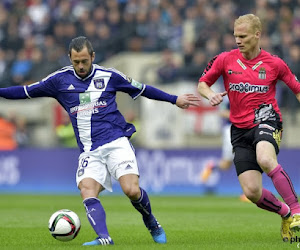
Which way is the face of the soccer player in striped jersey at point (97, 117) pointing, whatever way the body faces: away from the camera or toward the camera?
toward the camera

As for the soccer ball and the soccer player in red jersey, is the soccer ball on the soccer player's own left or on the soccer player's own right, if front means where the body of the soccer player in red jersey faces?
on the soccer player's own right

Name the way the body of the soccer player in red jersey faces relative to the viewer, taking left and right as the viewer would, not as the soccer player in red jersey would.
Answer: facing the viewer

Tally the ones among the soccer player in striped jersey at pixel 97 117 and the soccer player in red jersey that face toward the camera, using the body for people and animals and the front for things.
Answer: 2

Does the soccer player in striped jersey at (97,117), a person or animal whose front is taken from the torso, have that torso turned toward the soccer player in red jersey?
no

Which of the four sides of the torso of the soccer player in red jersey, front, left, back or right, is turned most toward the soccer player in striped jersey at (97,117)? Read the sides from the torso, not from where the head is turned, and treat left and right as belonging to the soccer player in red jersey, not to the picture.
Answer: right

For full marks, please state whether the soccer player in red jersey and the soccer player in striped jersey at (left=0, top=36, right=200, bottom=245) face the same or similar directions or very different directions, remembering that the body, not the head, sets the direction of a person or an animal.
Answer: same or similar directions

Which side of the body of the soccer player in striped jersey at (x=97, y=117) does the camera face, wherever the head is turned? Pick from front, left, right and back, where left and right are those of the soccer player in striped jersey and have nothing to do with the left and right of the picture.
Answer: front
